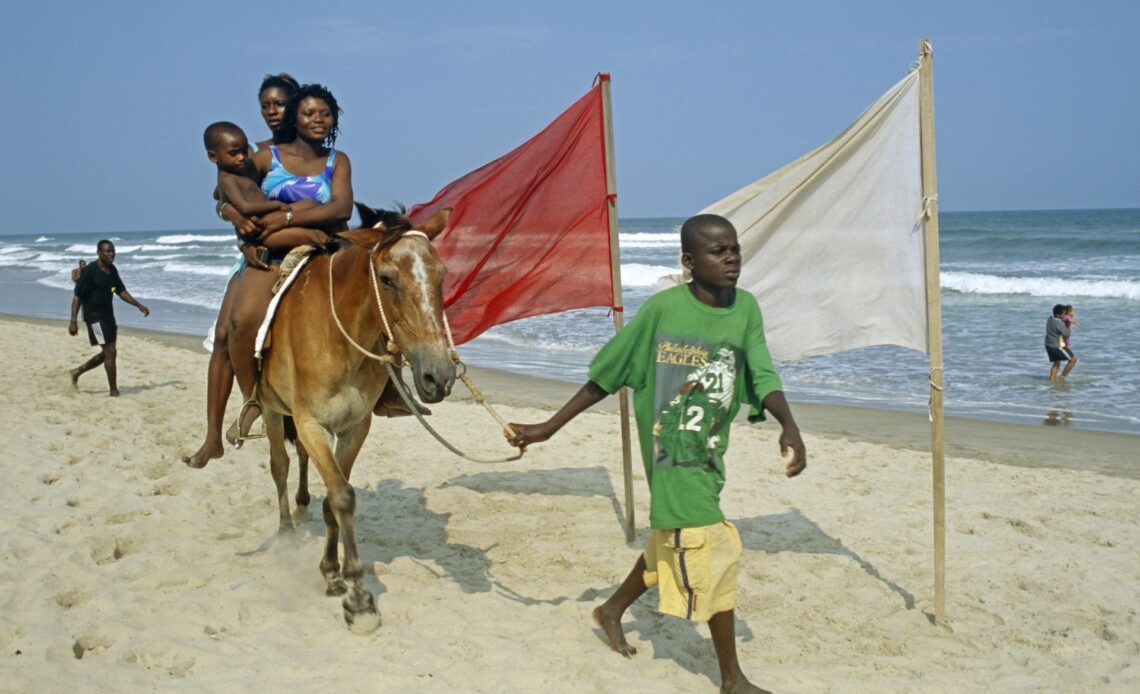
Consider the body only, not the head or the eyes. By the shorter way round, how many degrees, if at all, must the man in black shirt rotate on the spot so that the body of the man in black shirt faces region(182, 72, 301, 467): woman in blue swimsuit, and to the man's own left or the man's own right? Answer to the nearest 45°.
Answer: approximately 45° to the man's own right

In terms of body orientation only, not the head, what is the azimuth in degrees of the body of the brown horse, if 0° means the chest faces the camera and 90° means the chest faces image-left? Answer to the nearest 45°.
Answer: approximately 315°

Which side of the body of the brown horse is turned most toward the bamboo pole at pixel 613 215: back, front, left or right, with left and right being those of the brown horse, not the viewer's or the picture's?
left

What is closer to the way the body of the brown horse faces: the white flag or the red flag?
the white flag

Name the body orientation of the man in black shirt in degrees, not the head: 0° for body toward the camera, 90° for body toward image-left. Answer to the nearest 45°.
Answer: approximately 315°
